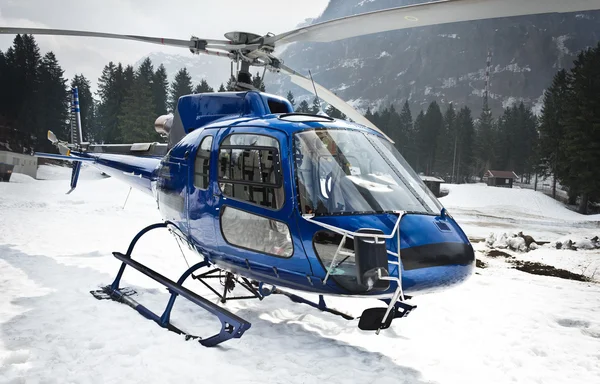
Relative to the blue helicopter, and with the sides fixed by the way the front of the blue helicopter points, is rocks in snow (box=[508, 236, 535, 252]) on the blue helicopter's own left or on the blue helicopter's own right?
on the blue helicopter's own left

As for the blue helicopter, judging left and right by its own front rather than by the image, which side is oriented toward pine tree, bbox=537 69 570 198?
left

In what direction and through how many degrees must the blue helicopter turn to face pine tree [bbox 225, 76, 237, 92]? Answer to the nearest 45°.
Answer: approximately 180°

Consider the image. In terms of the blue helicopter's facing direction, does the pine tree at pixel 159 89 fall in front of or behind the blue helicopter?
behind

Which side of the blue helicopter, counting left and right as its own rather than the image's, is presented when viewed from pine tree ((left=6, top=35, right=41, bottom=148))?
back

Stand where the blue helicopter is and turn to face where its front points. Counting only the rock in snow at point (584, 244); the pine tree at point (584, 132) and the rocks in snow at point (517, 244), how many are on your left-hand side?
3

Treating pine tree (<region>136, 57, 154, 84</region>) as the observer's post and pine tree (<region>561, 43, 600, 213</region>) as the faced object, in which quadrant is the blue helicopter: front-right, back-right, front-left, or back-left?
front-right

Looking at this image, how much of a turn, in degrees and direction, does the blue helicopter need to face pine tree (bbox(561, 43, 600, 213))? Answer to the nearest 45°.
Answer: approximately 90° to its left

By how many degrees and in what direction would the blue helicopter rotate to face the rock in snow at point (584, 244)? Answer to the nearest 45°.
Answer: approximately 90° to its left

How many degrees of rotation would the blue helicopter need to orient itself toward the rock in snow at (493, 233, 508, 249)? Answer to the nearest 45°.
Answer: approximately 90° to its left

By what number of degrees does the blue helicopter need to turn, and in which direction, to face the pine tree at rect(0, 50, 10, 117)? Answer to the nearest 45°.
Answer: approximately 180°
